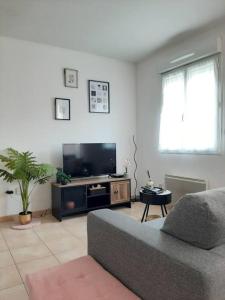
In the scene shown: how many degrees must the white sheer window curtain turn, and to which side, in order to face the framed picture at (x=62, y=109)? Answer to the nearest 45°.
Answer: approximately 45° to its right

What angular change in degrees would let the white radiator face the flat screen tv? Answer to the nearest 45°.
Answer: approximately 45° to its right

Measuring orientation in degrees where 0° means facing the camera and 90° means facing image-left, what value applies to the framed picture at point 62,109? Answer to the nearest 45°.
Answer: approximately 0°

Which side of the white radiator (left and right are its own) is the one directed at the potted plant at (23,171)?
front

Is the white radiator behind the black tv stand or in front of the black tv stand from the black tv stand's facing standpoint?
in front

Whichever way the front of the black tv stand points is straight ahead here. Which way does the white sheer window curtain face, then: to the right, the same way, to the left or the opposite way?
to the right

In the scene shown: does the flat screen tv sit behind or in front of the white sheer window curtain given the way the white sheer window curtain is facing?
in front

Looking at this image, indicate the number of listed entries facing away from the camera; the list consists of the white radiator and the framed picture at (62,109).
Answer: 0

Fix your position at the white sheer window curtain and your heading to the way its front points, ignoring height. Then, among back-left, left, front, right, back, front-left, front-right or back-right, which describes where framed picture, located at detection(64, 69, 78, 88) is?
front-right
